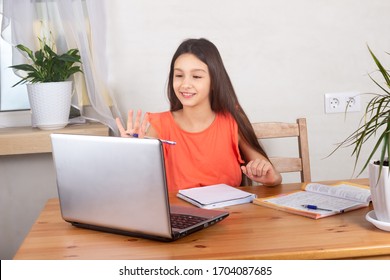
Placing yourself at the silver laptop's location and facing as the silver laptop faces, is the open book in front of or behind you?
in front

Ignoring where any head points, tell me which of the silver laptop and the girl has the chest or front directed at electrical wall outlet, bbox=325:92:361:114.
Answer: the silver laptop

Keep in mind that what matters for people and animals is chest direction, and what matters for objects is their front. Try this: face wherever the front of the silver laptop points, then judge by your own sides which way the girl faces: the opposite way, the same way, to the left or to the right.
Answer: the opposite way

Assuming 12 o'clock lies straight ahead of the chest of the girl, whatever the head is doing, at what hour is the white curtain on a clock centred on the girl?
The white curtain is roughly at 3 o'clock from the girl.

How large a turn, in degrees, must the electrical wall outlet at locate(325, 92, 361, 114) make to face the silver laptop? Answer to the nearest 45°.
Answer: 0° — it already faces it

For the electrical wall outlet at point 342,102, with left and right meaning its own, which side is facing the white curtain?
right

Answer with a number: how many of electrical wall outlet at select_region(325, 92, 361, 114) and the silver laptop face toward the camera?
1

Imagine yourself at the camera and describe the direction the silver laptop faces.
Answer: facing away from the viewer and to the right of the viewer

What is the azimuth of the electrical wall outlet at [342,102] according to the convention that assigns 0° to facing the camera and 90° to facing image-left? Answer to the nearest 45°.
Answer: approximately 0°

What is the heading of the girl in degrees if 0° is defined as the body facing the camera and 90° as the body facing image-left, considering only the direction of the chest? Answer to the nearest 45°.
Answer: approximately 45°

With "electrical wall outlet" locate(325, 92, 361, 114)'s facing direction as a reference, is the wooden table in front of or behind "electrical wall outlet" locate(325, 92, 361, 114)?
in front
